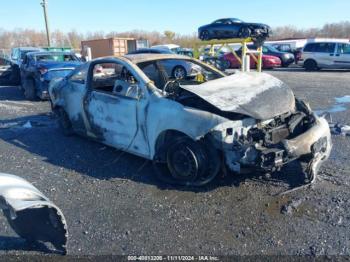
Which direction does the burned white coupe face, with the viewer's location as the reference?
facing the viewer and to the right of the viewer

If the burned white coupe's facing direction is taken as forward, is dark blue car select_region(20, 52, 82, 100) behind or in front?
behind

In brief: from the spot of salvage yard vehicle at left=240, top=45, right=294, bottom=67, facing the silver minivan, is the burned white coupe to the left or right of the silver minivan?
right

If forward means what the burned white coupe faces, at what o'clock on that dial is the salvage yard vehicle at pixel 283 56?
The salvage yard vehicle is roughly at 8 o'clock from the burned white coupe.

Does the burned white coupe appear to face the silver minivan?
no

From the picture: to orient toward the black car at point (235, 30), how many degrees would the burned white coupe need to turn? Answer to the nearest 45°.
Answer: approximately 135° to its left
